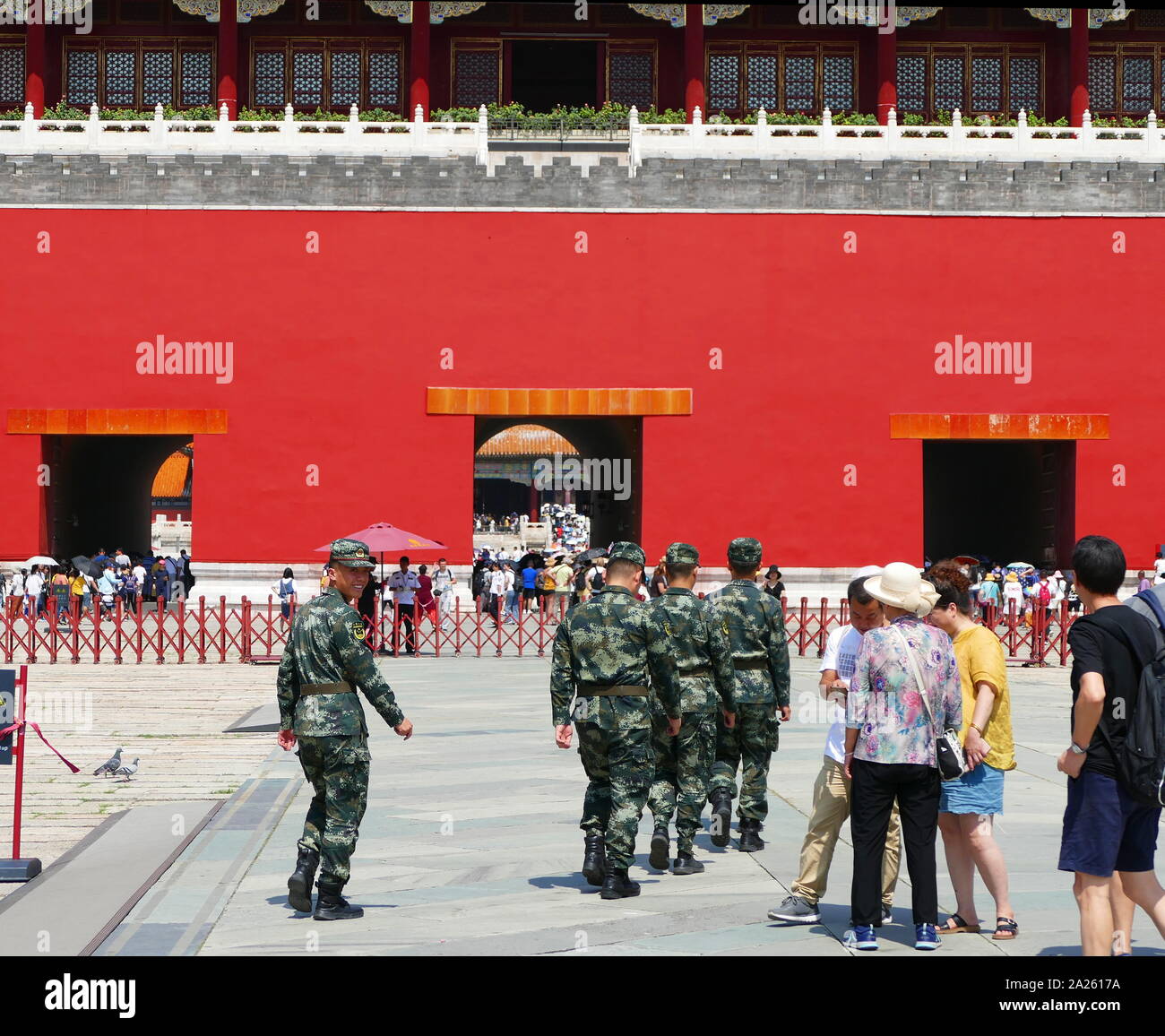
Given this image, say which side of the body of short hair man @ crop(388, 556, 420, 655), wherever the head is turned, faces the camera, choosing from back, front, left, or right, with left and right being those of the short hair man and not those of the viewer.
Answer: front

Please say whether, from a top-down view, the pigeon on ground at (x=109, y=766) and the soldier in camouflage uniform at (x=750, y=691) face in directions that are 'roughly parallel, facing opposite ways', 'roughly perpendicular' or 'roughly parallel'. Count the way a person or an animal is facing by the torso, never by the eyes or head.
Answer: roughly perpendicular

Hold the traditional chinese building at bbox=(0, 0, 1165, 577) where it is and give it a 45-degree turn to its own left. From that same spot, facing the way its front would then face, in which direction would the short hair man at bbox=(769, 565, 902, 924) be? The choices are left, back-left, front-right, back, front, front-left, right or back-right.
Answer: front-right

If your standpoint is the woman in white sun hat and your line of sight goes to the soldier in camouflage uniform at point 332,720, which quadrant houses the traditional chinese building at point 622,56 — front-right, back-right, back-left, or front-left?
front-right

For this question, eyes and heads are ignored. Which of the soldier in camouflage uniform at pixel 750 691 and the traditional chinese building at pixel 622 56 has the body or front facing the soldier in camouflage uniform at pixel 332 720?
the traditional chinese building

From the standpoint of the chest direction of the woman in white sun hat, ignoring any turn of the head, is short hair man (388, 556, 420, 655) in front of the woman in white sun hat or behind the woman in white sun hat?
in front

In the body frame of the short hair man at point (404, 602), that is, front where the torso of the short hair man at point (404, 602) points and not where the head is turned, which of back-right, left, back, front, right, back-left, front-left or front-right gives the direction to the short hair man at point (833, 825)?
front

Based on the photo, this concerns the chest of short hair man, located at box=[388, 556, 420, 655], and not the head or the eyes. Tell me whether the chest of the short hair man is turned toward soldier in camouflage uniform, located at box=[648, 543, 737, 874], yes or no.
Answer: yes

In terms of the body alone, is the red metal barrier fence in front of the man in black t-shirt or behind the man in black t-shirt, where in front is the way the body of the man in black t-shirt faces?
in front

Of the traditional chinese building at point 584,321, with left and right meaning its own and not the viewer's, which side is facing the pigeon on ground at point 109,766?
front

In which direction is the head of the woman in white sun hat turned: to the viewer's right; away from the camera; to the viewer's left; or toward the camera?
away from the camera

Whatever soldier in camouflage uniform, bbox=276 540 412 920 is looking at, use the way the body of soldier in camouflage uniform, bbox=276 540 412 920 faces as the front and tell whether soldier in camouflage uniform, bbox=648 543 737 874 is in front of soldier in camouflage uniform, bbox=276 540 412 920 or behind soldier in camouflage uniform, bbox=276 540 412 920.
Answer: in front

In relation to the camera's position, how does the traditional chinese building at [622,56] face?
facing the viewer

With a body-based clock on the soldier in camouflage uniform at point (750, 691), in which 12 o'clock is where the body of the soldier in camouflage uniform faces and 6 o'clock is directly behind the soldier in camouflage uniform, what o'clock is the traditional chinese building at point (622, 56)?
The traditional chinese building is roughly at 12 o'clock from the soldier in camouflage uniform.

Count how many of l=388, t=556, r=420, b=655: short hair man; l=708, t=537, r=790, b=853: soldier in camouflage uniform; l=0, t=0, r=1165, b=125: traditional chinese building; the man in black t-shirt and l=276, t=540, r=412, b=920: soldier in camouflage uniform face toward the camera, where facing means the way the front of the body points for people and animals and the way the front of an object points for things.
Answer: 2

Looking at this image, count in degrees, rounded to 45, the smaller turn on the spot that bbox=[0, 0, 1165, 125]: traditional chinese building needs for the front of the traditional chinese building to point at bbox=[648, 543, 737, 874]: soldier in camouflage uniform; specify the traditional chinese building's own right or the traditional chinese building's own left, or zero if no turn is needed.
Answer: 0° — it already faces them

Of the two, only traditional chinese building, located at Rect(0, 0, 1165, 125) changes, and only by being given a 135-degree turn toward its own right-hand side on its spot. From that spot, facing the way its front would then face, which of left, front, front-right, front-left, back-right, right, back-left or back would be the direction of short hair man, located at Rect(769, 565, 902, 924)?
back-left

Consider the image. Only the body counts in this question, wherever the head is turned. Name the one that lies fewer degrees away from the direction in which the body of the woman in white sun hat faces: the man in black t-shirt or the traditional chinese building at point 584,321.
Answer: the traditional chinese building

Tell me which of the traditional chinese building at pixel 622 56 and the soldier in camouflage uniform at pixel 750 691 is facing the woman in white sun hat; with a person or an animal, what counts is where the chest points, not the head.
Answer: the traditional chinese building

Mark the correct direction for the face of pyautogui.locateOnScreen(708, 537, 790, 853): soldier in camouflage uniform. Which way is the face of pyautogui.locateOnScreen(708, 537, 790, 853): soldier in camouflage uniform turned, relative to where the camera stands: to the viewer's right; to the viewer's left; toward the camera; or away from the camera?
away from the camera

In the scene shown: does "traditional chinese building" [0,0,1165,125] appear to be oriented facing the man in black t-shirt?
yes

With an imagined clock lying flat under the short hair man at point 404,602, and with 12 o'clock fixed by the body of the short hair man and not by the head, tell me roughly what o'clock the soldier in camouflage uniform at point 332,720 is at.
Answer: The soldier in camouflage uniform is roughly at 12 o'clock from the short hair man.
